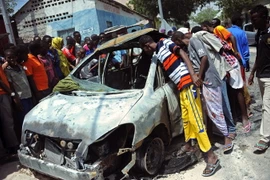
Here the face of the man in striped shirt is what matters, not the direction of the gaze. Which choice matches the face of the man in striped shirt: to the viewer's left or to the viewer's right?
to the viewer's left

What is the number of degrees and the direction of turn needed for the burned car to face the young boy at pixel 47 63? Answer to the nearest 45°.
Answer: approximately 135° to its right

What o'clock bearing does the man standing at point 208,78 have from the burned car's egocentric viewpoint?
The man standing is roughly at 7 o'clock from the burned car.

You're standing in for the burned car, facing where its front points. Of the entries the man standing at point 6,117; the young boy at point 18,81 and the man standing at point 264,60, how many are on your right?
2

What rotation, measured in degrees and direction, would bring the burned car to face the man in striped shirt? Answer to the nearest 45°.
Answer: approximately 135° to its left

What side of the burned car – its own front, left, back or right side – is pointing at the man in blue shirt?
back

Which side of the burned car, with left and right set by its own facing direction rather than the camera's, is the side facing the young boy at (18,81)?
right

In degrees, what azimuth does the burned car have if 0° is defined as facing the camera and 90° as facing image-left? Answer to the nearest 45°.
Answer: approximately 45°
